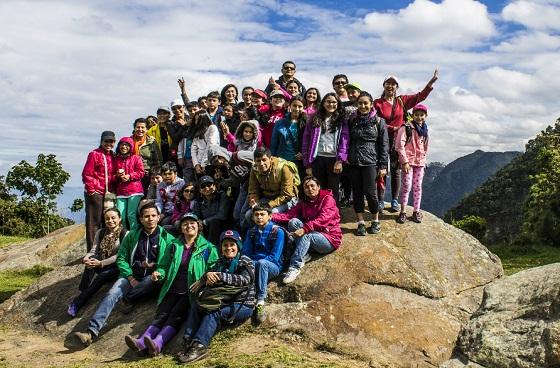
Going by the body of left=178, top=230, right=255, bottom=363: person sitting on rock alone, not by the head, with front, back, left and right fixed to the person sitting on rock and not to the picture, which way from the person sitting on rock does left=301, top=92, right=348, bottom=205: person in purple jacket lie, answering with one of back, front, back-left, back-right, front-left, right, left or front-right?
back

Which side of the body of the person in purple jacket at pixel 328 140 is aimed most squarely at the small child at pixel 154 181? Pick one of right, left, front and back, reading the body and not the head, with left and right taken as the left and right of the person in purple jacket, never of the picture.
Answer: right

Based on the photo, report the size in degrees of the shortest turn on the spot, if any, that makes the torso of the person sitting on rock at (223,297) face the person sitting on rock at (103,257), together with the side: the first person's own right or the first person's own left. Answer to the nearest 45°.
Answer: approximately 90° to the first person's own right

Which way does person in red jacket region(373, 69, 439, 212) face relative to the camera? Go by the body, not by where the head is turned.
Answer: toward the camera

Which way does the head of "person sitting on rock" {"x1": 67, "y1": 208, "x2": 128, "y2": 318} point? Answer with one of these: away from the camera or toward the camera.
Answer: toward the camera

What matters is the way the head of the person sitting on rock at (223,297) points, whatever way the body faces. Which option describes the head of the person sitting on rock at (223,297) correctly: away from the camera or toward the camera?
toward the camera

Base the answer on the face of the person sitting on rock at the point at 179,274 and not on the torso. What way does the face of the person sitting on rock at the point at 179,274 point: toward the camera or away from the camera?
toward the camera

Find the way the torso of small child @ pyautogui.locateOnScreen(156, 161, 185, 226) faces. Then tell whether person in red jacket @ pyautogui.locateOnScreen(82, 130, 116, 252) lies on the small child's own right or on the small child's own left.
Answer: on the small child's own right

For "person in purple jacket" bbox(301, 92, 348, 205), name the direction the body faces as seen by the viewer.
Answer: toward the camera

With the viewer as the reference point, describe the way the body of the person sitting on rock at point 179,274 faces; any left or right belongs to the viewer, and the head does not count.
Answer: facing the viewer and to the left of the viewer

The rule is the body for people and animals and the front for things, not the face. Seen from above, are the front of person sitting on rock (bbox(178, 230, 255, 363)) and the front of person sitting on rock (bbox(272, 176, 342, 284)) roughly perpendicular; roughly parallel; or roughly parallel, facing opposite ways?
roughly parallel

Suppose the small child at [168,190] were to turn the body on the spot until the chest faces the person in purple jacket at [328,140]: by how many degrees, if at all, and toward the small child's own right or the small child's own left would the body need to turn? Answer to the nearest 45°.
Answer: approximately 45° to the small child's own left

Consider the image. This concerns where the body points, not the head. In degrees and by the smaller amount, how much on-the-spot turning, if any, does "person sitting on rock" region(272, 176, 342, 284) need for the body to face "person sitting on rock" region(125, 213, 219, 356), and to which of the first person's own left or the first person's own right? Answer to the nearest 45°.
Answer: approximately 45° to the first person's own right

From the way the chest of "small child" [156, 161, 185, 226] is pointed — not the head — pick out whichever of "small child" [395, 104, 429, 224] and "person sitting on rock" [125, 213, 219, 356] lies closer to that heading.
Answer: the person sitting on rock

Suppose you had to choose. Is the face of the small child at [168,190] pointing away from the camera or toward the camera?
toward the camera
